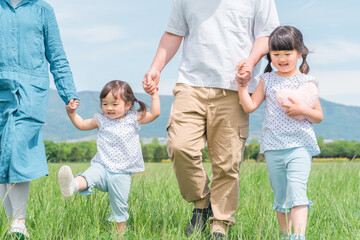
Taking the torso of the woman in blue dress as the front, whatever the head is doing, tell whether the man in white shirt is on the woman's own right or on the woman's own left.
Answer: on the woman's own left

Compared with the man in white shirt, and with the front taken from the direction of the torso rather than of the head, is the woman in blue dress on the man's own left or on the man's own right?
on the man's own right

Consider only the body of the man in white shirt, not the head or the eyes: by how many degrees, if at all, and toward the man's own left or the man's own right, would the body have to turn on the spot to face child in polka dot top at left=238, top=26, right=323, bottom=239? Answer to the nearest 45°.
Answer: approximately 45° to the man's own left

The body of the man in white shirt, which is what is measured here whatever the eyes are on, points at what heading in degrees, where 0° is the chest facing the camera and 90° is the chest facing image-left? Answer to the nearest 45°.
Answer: approximately 0°

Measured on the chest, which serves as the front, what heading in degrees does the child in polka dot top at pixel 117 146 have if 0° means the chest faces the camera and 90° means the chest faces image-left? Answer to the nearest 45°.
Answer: approximately 45°

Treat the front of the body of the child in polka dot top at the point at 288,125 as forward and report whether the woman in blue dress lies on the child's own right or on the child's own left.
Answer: on the child's own right
